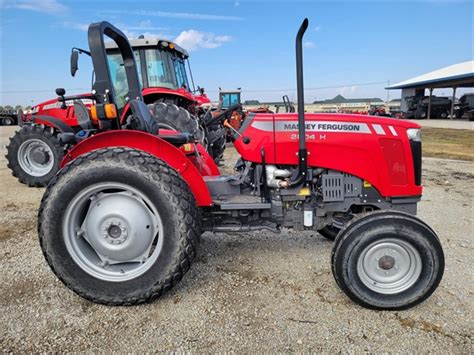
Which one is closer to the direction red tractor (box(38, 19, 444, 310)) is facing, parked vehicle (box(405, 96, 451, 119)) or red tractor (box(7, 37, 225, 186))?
the parked vehicle

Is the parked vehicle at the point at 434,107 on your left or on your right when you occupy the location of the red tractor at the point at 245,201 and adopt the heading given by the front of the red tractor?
on your left

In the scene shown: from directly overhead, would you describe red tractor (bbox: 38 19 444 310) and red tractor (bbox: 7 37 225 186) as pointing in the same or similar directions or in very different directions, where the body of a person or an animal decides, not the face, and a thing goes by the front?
very different directions

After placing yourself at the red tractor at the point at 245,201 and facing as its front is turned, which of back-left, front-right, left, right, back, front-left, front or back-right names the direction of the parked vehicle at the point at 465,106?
front-left

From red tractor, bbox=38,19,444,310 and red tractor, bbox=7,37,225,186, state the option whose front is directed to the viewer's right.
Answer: red tractor, bbox=38,19,444,310

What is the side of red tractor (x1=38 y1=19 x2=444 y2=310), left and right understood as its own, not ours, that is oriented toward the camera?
right

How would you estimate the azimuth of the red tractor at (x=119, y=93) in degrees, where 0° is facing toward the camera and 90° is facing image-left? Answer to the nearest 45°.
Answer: approximately 135°

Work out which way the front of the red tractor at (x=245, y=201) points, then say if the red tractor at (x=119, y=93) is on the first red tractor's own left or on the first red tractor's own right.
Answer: on the first red tractor's own left

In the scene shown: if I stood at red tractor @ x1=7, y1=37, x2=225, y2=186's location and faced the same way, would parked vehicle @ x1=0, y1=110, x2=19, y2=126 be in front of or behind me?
in front

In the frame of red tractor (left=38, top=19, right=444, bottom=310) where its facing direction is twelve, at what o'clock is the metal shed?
The metal shed is roughly at 10 o'clock from the red tractor.
